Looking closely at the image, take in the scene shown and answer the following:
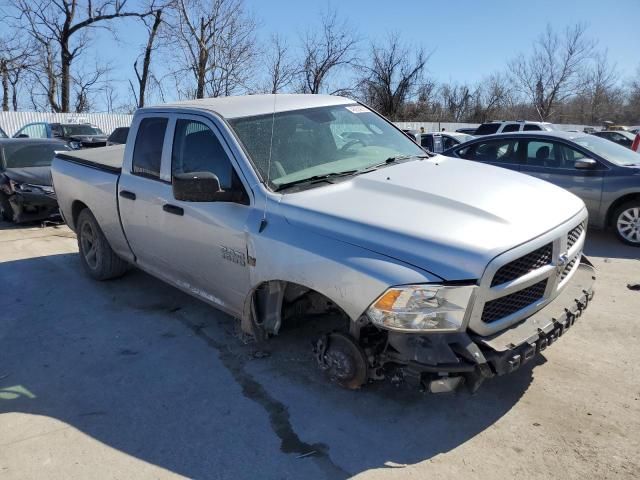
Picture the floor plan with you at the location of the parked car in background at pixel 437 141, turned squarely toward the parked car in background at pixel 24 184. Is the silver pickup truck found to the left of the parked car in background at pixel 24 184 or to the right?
left

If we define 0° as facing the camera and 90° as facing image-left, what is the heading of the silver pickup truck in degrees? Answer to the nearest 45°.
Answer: approximately 315°

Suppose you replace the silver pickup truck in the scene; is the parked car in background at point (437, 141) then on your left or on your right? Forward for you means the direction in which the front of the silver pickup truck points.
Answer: on your left

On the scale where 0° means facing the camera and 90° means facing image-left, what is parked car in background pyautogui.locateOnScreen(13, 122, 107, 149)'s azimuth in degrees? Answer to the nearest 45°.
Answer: approximately 315°

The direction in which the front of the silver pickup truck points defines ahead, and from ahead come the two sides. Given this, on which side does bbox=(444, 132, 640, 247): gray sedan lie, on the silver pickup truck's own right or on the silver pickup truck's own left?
on the silver pickup truck's own left
